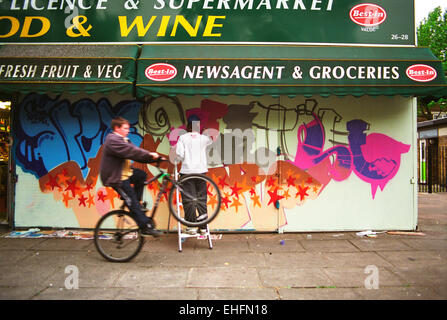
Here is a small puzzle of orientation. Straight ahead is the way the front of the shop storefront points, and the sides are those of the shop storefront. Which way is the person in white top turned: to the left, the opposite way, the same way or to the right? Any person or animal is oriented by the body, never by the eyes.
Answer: the opposite way

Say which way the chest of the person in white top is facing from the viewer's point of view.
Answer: away from the camera

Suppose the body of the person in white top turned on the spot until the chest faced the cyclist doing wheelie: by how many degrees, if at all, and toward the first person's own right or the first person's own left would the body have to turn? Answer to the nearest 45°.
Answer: approximately 135° to the first person's own left

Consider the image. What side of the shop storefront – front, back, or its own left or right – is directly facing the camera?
front
